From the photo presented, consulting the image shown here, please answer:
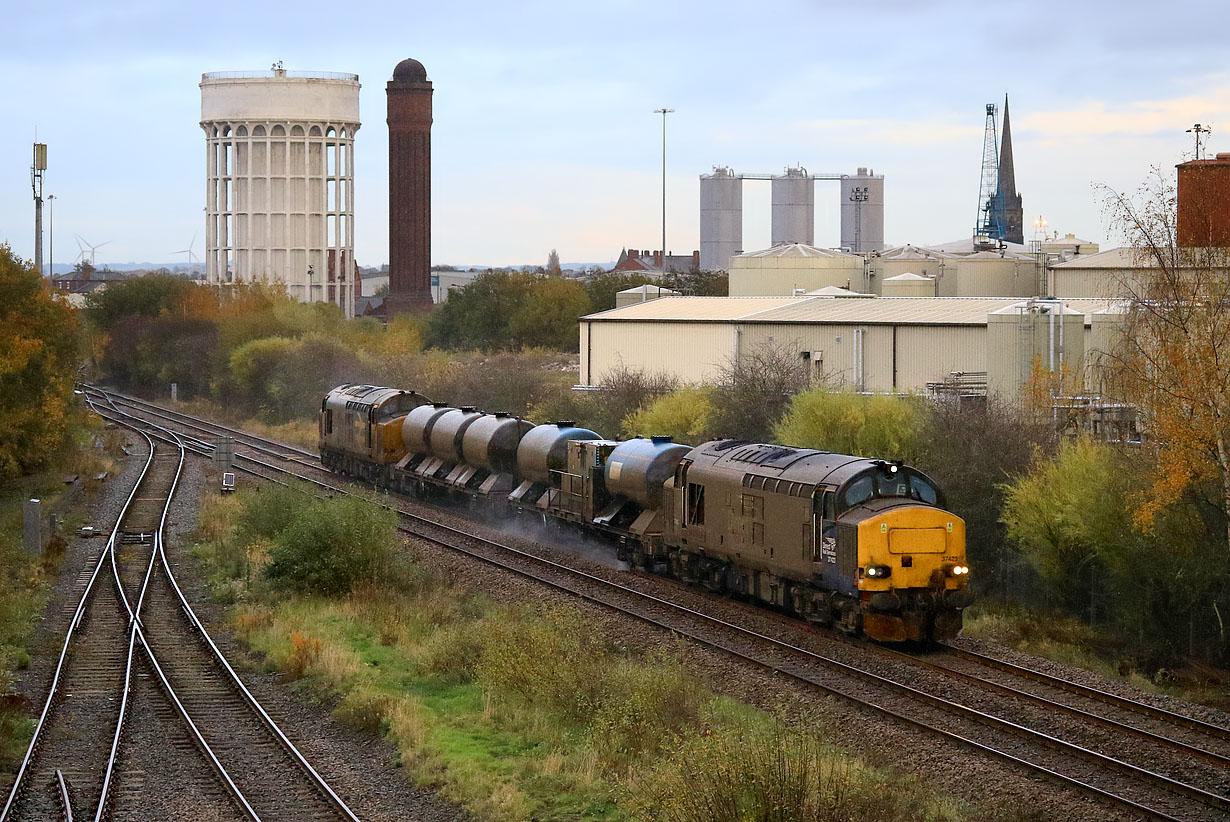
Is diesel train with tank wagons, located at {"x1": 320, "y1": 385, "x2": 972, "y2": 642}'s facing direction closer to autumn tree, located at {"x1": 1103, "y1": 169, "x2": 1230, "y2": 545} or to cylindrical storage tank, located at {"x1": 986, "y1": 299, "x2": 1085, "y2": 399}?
the autumn tree

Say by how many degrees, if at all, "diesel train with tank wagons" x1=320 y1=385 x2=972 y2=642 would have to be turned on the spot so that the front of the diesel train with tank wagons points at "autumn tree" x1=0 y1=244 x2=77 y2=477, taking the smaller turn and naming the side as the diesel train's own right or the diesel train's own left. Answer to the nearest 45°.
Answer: approximately 180°

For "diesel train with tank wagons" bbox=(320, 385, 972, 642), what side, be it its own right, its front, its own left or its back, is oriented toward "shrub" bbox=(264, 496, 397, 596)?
back

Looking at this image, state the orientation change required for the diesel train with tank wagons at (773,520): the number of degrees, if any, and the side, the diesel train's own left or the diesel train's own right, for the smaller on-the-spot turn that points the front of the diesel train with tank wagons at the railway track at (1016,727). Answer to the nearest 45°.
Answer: approximately 45° to the diesel train's own right

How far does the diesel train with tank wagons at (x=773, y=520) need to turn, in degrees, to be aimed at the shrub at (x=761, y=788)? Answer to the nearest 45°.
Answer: approximately 45° to its right

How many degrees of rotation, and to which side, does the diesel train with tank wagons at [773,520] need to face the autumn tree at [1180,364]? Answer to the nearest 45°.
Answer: approximately 45° to its left

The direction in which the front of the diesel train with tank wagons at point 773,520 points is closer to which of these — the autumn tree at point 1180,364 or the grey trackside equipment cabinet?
the autumn tree

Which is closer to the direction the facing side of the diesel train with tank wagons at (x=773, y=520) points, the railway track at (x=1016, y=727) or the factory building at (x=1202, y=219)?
the railway track

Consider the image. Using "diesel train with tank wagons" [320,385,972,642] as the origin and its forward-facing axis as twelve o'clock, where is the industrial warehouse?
The industrial warehouse is roughly at 8 o'clock from the diesel train with tank wagons.

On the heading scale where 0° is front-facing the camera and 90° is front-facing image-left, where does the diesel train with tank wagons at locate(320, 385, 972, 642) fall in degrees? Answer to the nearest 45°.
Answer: approximately 315°
